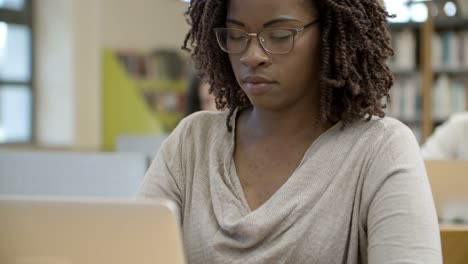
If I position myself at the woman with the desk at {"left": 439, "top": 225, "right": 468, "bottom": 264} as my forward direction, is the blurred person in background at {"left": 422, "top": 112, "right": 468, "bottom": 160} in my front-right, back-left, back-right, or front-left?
front-left

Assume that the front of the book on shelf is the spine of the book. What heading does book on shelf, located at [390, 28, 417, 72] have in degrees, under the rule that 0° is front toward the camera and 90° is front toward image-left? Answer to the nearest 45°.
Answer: approximately 0°

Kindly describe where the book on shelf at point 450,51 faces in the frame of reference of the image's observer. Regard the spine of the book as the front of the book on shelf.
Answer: facing the viewer

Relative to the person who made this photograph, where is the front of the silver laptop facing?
facing away from the viewer

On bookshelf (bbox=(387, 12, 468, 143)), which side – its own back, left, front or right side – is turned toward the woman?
front

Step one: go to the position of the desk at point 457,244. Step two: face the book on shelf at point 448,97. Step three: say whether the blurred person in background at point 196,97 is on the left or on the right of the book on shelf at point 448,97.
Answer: left

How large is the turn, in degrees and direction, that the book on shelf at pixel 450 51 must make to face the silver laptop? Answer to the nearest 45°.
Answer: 0° — it already faces it

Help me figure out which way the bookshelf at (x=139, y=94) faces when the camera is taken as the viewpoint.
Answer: facing the viewer and to the right of the viewer

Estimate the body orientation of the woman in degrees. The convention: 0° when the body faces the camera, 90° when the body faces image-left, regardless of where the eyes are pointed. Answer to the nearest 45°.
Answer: approximately 45°

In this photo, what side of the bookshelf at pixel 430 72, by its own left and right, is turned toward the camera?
front

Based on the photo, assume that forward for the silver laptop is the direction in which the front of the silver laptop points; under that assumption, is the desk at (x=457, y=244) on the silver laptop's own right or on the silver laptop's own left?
on the silver laptop's own right
